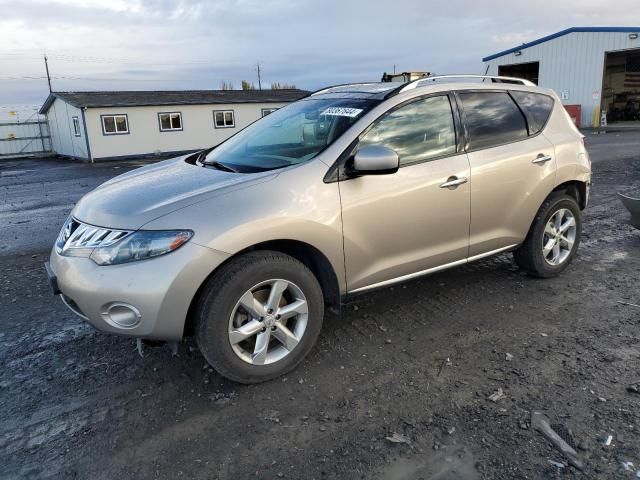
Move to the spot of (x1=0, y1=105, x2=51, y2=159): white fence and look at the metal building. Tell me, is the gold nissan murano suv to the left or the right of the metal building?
right

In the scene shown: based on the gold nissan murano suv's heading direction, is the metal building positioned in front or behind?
behind

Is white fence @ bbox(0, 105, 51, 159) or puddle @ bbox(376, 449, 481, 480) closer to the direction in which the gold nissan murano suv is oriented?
the puddle

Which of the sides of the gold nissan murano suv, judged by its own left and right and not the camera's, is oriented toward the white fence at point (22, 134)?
right

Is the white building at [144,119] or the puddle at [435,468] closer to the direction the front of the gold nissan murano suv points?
the puddle

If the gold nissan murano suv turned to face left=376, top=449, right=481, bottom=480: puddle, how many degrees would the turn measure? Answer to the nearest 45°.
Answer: approximately 90° to its left

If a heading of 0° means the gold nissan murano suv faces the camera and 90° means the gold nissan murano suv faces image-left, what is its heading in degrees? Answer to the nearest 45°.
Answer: approximately 45°

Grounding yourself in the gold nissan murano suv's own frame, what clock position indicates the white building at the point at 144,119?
The white building is roughly at 4 o'clock from the gold nissan murano suv.
